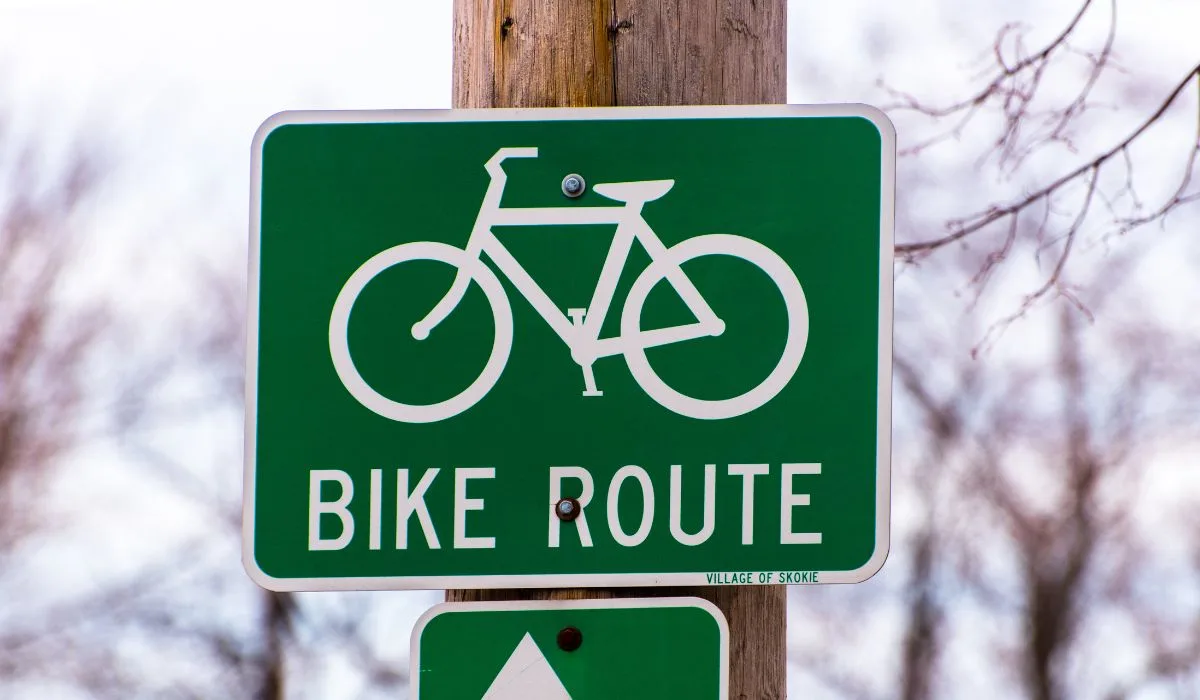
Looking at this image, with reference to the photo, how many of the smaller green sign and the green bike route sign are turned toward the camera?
2

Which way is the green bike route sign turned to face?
toward the camera
